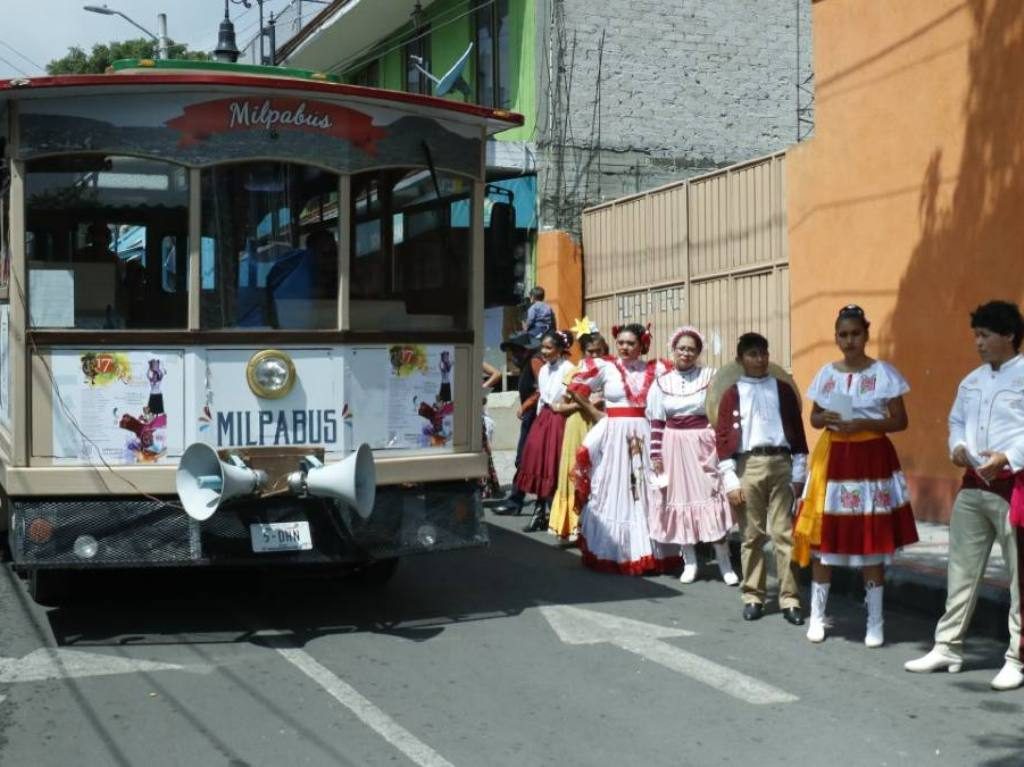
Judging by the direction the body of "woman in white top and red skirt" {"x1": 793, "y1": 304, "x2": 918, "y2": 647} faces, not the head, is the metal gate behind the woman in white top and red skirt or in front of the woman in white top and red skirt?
behind

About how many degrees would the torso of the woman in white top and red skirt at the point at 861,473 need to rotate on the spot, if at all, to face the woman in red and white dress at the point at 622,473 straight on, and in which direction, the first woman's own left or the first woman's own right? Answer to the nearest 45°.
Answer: approximately 135° to the first woman's own right

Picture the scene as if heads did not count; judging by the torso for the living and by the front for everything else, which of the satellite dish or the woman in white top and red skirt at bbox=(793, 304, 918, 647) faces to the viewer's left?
the satellite dish

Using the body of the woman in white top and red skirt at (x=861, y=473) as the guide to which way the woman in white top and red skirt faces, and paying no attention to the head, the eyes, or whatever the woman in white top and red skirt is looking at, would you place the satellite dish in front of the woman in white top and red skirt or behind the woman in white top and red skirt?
behind

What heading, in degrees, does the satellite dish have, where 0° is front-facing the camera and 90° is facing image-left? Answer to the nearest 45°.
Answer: approximately 90°

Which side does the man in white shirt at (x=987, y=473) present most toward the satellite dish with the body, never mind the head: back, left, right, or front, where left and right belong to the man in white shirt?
right

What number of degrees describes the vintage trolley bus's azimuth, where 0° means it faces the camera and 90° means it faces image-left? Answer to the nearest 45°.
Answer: approximately 0°
